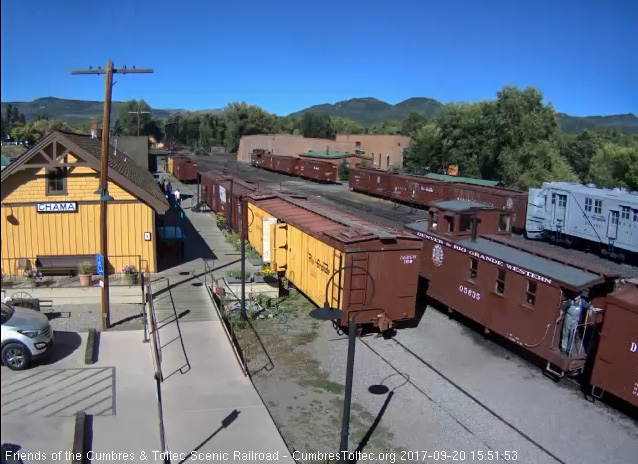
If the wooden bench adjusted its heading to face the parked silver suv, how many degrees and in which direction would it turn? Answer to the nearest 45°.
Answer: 0° — it already faces it

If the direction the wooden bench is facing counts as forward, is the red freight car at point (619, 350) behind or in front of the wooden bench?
in front

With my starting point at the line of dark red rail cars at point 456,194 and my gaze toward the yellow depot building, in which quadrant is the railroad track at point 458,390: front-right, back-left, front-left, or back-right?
front-left

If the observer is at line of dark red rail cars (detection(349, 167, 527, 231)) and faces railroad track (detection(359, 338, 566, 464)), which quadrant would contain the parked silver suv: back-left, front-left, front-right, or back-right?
front-right

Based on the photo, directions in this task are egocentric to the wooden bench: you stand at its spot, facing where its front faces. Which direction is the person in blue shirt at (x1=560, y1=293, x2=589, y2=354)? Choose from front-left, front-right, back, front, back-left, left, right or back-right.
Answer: front-left

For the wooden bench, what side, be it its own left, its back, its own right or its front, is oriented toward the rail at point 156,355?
front

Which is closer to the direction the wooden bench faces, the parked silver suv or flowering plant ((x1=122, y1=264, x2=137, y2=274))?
the parked silver suv

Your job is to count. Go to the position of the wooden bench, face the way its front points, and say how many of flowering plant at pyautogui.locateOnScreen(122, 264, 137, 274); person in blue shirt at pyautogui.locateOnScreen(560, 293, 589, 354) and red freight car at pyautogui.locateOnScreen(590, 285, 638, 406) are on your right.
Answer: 0

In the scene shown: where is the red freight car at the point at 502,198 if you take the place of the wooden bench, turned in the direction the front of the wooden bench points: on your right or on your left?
on your left

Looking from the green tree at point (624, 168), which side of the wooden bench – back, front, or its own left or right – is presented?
left

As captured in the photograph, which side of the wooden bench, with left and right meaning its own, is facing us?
front

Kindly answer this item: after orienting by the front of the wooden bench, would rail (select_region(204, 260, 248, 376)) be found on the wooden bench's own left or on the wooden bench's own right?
on the wooden bench's own left

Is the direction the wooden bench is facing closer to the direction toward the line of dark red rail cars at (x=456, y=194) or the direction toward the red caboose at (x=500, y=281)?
the red caboose

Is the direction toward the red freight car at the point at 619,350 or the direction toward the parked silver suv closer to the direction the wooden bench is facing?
the parked silver suv
